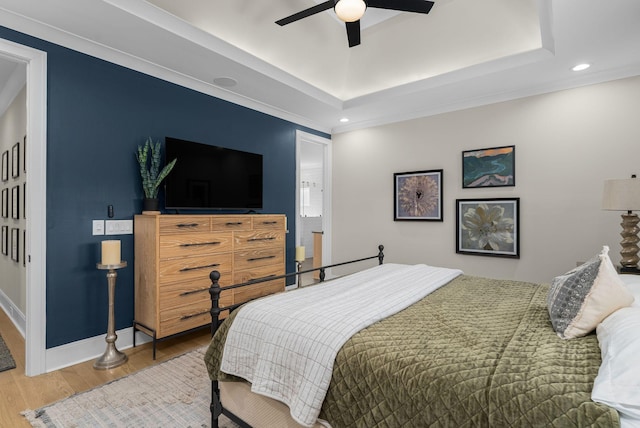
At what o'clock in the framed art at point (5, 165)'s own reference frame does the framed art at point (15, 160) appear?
the framed art at point (15, 160) is roughly at 9 o'clock from the framed art at point (5, 165).

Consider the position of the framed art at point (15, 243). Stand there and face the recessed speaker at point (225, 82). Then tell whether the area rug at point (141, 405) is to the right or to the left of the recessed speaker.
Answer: right

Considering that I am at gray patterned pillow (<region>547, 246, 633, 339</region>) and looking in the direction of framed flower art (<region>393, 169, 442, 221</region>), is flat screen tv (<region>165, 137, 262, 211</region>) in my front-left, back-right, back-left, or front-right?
front-left

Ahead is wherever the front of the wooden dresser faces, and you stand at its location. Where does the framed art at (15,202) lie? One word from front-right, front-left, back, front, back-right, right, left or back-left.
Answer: back

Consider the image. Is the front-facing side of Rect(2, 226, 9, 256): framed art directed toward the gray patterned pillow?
no

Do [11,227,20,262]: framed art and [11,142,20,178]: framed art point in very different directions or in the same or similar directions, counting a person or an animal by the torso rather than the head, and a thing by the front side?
same or similar directions

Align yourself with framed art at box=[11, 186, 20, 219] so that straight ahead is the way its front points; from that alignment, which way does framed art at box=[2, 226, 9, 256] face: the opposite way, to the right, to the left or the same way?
the same way

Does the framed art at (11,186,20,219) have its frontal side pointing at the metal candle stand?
no

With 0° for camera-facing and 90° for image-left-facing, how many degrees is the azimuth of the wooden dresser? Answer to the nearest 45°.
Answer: approximately 315°

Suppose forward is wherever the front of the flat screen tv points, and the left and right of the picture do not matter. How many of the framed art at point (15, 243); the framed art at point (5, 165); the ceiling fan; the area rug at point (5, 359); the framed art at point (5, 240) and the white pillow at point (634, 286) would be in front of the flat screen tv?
2

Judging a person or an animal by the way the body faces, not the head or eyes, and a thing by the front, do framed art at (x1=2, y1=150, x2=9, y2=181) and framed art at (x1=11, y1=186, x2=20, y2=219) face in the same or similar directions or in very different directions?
same or similar directions
